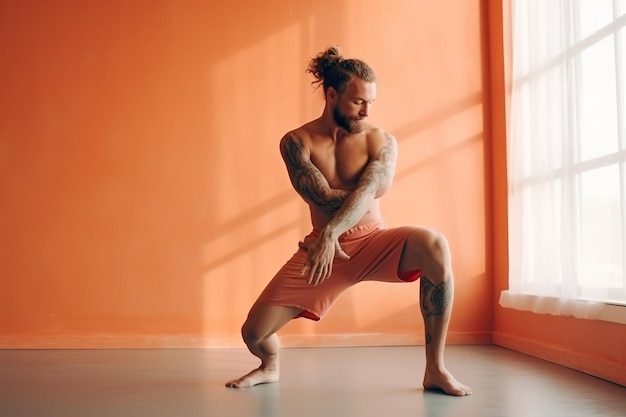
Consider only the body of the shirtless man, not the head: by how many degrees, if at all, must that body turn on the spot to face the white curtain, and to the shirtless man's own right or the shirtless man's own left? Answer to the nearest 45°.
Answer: approximately 135° to the shirtless man's own left

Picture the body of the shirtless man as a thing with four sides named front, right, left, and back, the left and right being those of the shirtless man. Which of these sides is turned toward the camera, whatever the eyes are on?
front
